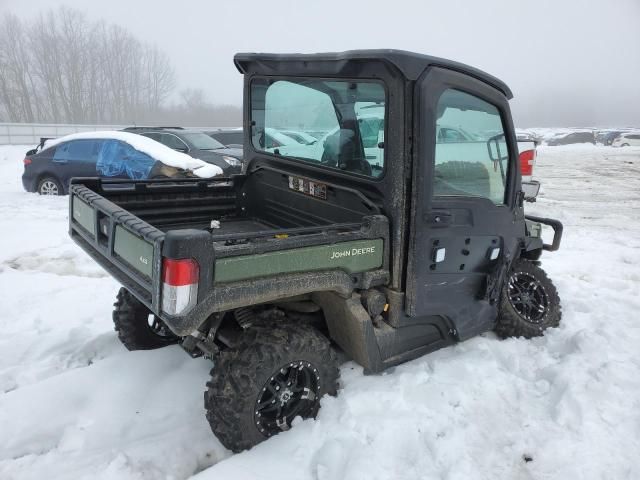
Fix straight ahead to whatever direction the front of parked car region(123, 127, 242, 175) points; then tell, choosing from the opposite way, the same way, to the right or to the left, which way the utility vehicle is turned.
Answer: to the left

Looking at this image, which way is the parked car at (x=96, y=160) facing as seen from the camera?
to the viewer's right

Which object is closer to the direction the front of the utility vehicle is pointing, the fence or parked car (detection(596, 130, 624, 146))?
the parked car

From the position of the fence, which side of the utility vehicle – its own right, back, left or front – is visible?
left

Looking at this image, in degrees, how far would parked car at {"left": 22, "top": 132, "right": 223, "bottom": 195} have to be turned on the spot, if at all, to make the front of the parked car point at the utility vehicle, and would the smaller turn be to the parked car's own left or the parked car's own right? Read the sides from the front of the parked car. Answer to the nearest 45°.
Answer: approximately 90° to the parked car's own right

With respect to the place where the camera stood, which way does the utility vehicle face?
facing away from the viewer and to the right of the viewer

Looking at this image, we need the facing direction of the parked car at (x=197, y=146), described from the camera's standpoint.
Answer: facing the viewer and to the right of the viewer

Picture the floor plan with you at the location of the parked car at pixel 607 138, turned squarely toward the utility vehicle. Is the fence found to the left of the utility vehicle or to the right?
right
